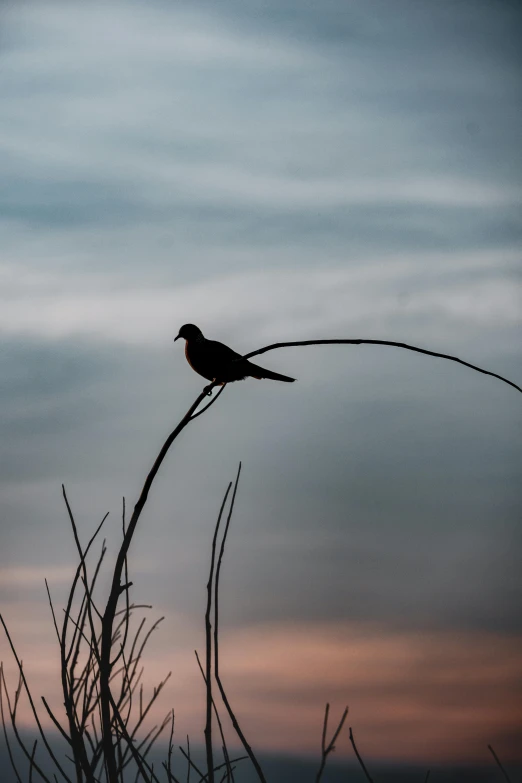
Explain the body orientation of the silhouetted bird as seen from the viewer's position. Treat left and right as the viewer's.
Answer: facing to the left of the viewer
